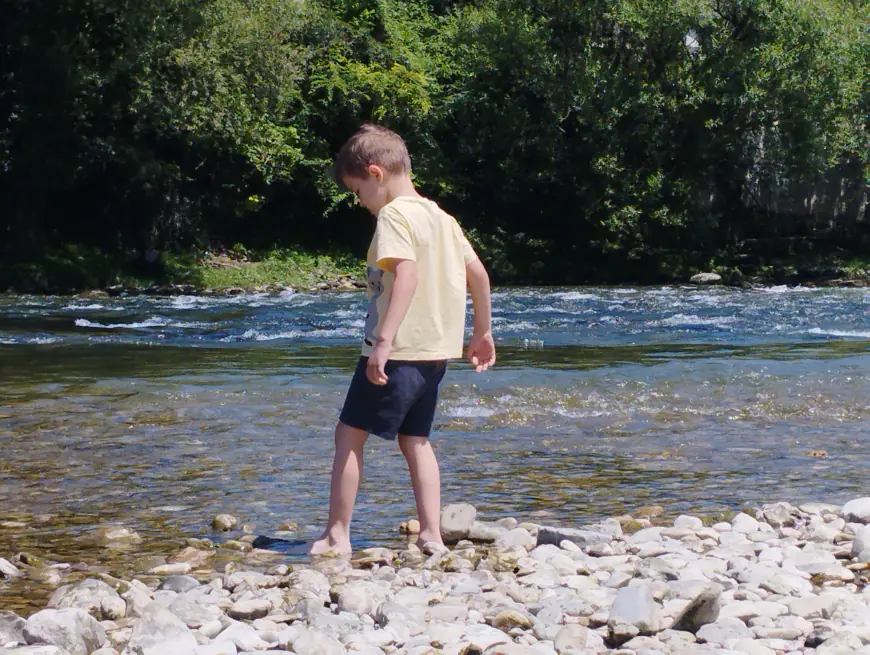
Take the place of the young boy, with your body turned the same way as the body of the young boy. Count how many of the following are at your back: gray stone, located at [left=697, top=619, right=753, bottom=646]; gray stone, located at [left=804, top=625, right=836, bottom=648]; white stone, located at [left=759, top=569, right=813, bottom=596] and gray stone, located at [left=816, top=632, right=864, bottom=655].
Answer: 4

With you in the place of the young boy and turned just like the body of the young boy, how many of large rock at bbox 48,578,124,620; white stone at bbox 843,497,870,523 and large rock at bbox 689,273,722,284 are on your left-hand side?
1

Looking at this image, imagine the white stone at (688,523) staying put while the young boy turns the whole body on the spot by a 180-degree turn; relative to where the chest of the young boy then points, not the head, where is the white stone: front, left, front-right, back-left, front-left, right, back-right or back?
front-left

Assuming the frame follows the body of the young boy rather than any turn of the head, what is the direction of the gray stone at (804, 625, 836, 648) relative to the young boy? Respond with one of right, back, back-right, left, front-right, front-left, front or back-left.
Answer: back

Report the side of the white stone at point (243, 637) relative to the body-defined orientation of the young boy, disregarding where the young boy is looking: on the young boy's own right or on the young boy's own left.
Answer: on the young boy's own left

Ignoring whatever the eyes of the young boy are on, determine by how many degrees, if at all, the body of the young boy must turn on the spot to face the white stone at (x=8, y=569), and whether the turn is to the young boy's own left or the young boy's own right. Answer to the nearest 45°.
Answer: approximately 45° to the young boy's own left

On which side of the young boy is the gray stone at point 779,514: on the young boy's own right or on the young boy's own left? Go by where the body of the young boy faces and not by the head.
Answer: on the young boy's own right

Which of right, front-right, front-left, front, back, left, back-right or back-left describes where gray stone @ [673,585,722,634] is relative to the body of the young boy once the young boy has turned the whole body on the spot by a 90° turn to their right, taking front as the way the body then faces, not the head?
right

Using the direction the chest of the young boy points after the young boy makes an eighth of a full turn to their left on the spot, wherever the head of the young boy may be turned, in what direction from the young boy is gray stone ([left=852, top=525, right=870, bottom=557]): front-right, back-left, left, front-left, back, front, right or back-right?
back

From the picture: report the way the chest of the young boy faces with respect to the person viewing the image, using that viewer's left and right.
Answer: facing away from the viewer and to the left of the viewer

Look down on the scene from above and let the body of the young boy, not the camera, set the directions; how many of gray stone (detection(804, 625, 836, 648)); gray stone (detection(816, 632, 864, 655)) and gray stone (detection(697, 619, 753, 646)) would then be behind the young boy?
3

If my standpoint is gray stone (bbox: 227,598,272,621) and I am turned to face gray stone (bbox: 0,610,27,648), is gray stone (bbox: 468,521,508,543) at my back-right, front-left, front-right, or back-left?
back-right

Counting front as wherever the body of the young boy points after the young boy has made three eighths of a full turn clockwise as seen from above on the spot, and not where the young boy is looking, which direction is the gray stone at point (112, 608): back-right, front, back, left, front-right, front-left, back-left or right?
back-right

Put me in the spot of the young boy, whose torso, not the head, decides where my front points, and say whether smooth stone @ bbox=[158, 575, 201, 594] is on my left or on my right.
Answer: on my left

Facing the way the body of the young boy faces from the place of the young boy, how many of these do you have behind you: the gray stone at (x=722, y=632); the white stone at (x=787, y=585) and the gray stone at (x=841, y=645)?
3
